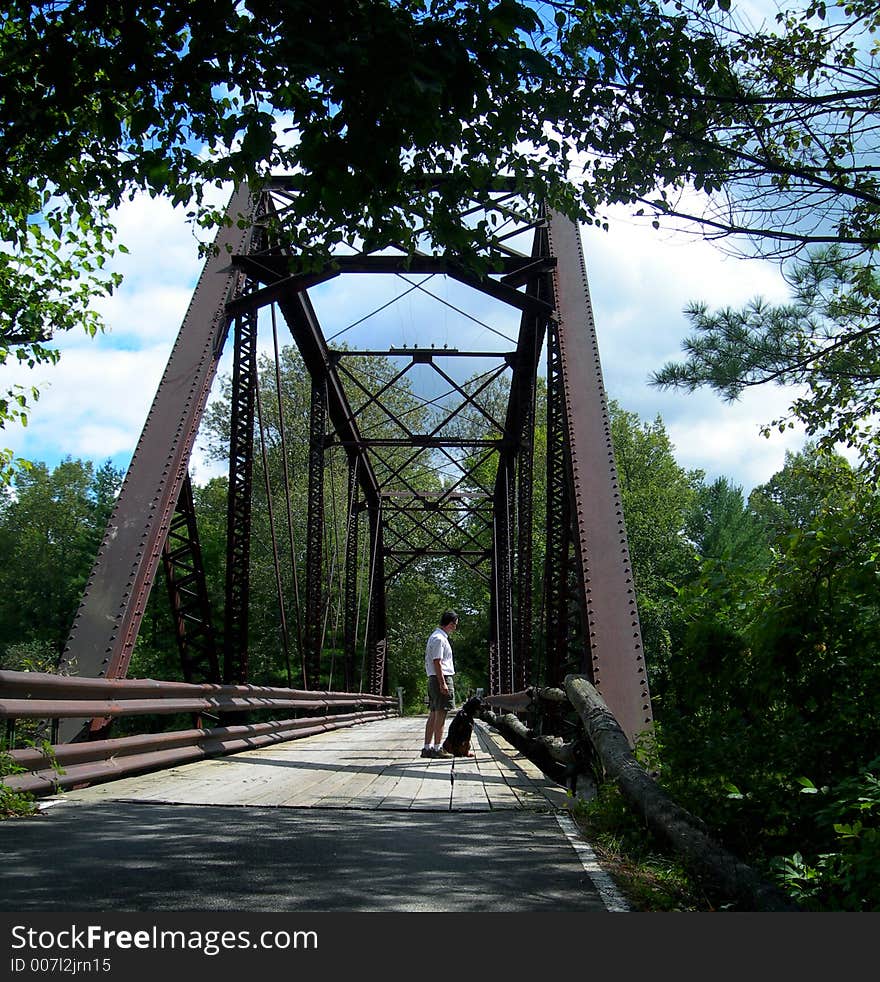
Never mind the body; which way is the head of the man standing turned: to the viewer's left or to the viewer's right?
to the viewer's right

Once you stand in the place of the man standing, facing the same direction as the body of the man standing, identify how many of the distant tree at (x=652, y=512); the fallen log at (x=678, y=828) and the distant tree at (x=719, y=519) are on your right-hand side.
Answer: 1

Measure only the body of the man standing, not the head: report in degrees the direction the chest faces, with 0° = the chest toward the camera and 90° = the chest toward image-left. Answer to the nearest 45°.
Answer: approximately 270°

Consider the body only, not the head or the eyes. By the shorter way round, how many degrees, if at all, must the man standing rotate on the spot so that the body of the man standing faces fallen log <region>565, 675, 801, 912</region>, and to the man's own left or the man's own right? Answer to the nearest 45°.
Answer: approximately 90° to the man's own right
